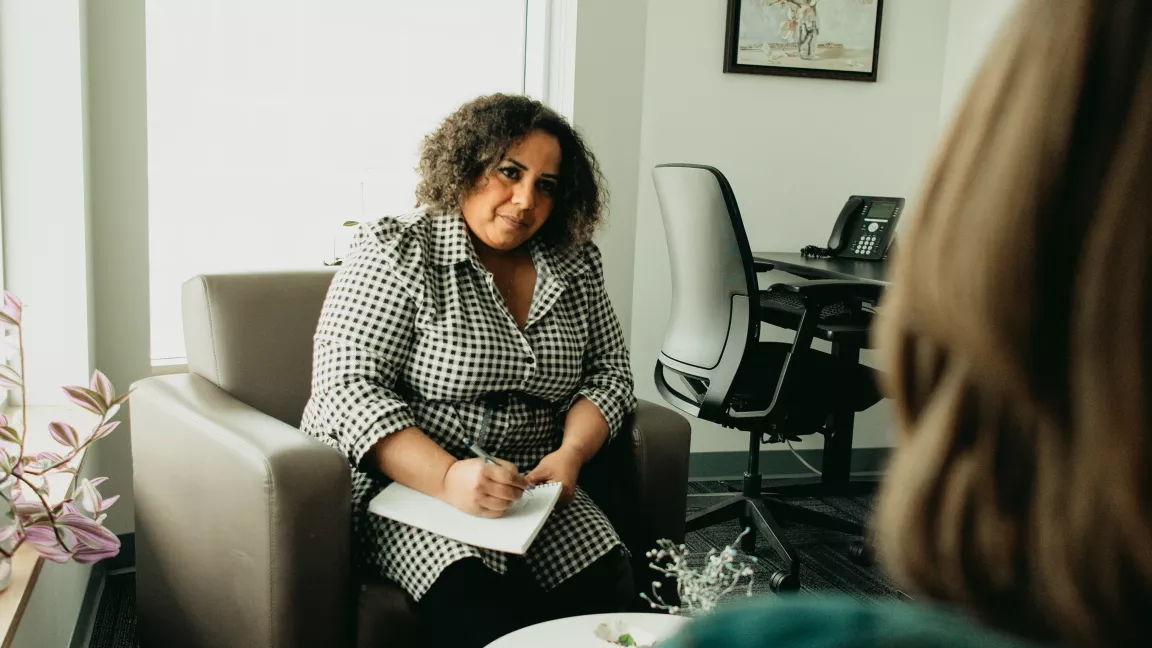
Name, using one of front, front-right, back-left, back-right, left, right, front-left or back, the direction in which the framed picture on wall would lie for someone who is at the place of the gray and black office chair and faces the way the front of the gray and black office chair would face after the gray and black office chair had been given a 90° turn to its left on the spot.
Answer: front-right

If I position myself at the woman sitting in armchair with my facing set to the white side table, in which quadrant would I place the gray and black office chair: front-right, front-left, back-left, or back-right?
back-left

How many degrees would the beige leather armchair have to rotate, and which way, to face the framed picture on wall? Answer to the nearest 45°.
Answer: approximately 90° to its left

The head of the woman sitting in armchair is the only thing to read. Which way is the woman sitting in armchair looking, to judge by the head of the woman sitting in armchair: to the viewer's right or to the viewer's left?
to the viewer's right

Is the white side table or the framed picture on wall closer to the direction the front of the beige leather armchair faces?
the white side table

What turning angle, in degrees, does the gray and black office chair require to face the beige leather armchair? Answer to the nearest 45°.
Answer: approximately 180°

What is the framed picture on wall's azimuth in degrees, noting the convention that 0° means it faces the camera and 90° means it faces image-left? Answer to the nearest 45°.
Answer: approximately 0°

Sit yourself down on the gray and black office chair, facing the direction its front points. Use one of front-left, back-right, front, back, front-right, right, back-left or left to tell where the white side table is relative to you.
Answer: back-right

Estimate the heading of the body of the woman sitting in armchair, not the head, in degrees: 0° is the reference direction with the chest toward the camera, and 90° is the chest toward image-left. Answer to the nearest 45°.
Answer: approximately 315°

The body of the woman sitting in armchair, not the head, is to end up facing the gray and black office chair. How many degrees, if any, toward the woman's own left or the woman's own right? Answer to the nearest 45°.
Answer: approximately 90° to the woman's own left

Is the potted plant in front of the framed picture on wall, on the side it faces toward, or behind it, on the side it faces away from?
in front

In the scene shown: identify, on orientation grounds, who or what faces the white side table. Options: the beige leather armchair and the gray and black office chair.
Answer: the beige leather armchair

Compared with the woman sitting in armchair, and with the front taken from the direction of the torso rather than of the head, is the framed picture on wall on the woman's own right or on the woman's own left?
on the woman's own left
